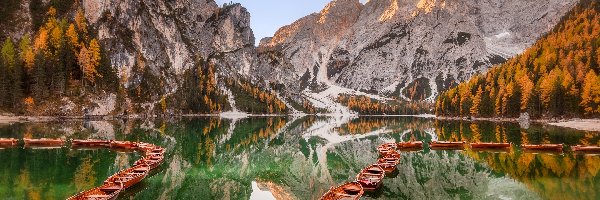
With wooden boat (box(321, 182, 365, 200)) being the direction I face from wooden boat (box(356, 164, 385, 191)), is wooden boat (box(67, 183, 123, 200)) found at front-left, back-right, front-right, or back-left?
front-right

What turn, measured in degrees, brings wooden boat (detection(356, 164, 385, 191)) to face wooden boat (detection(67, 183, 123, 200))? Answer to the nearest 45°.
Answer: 0° — it already faces it

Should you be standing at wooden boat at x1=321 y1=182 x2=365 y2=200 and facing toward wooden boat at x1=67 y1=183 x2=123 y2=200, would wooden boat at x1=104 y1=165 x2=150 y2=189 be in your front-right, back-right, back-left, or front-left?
front-right

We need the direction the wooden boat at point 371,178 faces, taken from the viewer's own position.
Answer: facing the viewer and to the left of the viewer

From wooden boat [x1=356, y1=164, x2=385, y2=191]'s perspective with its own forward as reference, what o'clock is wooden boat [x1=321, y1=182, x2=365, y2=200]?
wooden boat [x1=321, y1=182, x2=365, y2=200] is roughly at 11 o'clock from wooden boat [x1=356, y1=164, x2=385, y2=191].
